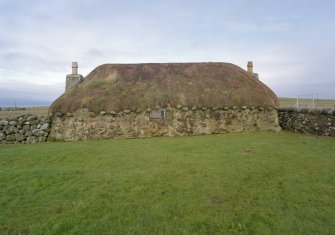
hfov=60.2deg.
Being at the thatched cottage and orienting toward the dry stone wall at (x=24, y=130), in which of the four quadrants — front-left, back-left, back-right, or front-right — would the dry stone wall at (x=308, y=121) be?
back-left

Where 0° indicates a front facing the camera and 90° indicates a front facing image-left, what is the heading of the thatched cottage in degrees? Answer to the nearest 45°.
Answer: approximately 180°

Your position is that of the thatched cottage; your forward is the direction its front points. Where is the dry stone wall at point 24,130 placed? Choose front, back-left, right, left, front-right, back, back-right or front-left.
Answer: left

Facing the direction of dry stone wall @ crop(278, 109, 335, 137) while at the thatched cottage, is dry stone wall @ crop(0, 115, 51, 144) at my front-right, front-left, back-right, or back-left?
back-right
